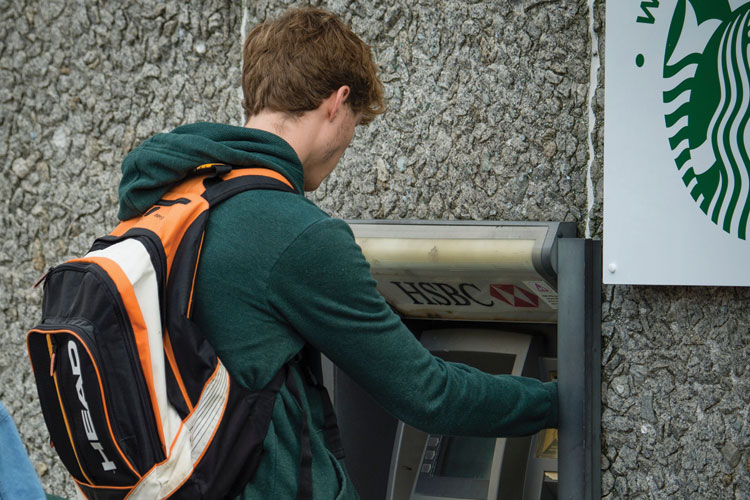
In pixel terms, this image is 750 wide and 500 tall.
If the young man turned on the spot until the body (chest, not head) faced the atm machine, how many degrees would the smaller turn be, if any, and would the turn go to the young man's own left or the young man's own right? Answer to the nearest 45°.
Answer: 0° — they already face it

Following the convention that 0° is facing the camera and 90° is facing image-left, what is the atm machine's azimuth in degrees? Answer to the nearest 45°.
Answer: approximately 0°

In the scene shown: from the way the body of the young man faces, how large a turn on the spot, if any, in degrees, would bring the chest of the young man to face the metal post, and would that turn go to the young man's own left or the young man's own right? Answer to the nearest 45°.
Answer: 0° — they already face it

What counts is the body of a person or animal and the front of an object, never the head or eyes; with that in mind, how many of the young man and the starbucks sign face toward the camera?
1

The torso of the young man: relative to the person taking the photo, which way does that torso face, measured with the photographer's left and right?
facing away from the viewer and to the right of the viewer

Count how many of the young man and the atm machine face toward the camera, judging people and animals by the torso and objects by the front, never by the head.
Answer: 1

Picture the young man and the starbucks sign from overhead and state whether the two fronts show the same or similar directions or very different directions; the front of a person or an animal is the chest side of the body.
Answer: very different directions

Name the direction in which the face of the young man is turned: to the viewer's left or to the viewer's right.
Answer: to the viewer's right

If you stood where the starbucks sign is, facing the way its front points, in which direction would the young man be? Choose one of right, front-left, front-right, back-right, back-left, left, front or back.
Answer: front-right
